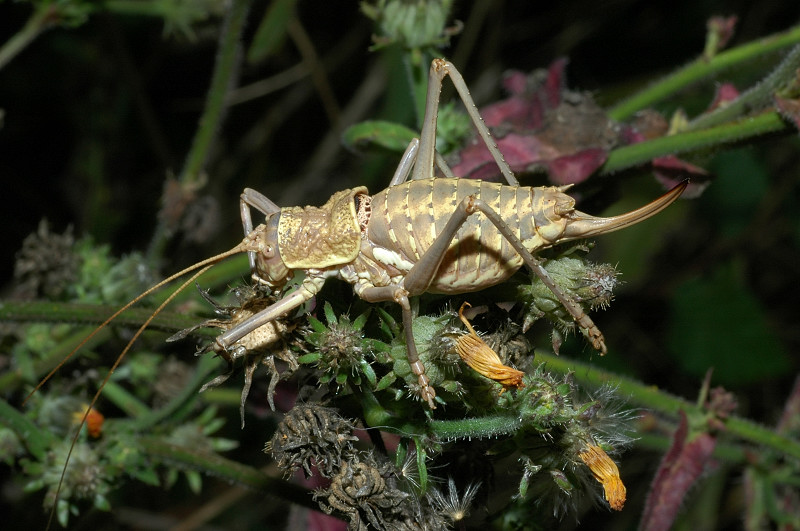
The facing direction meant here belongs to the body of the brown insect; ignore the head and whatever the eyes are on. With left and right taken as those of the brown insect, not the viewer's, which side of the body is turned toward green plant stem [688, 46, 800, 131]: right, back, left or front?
back

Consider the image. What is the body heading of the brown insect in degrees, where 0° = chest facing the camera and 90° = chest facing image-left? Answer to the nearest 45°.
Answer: approximately 90°

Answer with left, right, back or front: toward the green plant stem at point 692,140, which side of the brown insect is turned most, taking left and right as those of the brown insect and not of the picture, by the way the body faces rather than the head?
back

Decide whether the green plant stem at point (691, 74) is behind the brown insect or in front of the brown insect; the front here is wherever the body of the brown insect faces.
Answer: behind
